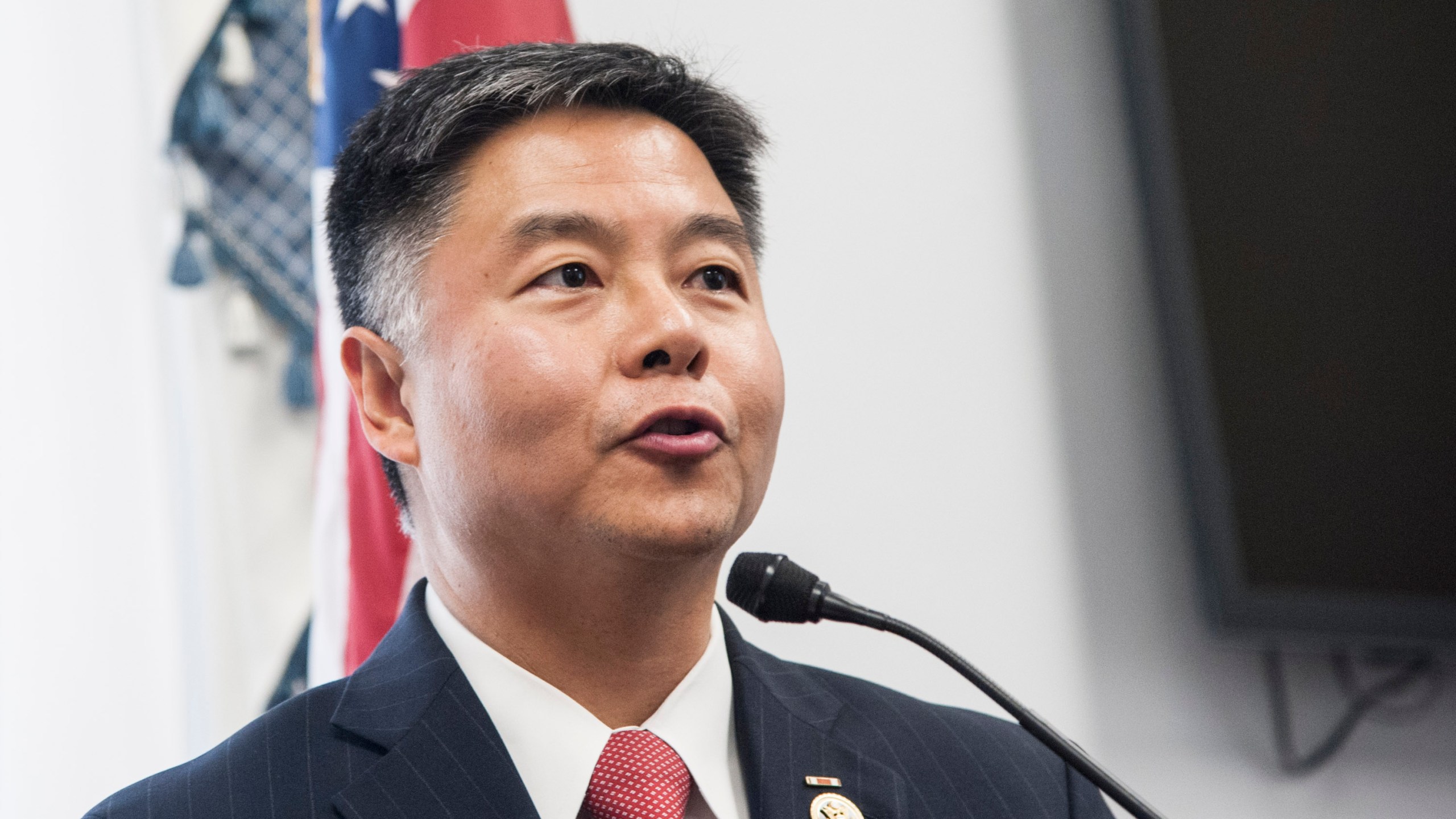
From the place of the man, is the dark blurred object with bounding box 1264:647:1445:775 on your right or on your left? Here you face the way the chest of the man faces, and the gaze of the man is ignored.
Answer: on your left

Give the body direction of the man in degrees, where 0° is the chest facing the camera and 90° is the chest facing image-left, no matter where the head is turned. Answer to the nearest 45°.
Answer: approximately 315°

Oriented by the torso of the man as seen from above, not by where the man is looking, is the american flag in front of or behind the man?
behind

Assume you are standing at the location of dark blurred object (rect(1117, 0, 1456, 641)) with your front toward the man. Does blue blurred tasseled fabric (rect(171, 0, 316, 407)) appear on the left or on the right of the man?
right

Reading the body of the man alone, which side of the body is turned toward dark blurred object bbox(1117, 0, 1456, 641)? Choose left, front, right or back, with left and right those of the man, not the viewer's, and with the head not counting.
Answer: left

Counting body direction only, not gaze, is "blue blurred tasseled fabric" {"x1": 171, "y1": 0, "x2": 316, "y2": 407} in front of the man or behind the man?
behind
